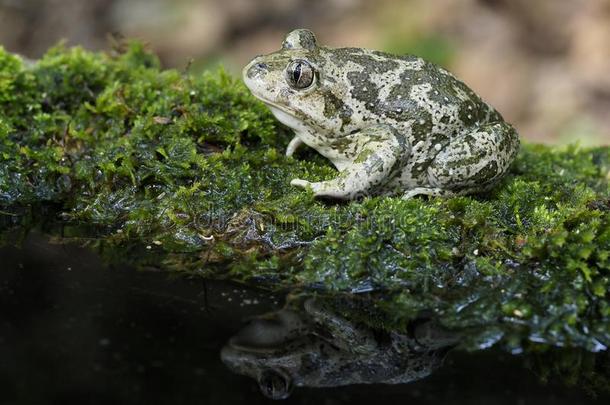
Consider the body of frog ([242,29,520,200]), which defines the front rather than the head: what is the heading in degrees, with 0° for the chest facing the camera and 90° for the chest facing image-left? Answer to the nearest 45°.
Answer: approximately 90°
